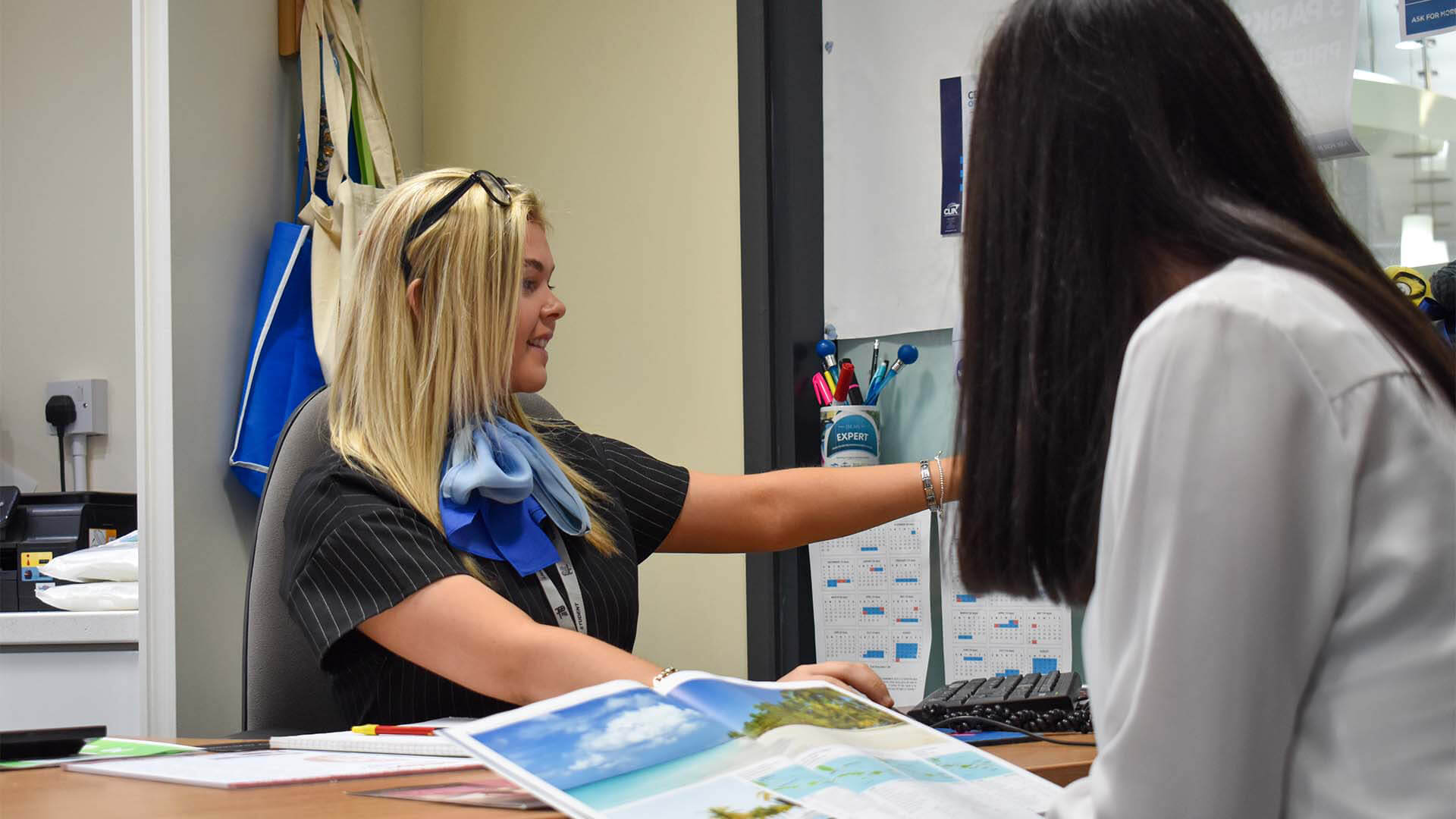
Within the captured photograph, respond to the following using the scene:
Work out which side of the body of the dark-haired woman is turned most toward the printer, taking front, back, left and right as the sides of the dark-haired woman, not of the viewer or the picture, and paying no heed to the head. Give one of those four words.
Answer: front

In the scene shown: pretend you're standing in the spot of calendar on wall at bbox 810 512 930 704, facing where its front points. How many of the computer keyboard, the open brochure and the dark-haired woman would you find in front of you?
3

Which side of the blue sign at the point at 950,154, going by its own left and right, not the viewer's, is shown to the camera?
front

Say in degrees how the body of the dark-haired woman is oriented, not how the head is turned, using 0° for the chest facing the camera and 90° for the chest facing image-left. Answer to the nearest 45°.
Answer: approximately 135°

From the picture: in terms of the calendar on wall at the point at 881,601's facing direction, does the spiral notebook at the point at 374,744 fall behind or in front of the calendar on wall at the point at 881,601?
in front

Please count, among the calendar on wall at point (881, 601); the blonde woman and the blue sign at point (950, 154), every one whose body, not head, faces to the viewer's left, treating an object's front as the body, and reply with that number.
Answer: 0

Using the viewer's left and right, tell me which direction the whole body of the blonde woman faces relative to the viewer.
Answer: facing the viewer and to the right of the viewer

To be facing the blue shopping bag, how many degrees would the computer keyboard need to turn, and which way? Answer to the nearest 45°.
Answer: approximately 45° to its right

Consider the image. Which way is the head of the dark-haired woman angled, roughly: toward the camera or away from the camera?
away from the camera

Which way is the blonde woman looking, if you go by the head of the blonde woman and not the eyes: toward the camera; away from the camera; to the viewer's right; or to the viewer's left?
to the viewer's right

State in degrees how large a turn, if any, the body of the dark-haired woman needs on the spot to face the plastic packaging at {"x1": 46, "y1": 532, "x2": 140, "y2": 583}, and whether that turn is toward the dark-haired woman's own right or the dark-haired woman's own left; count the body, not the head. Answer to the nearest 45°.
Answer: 0° — they already face it
